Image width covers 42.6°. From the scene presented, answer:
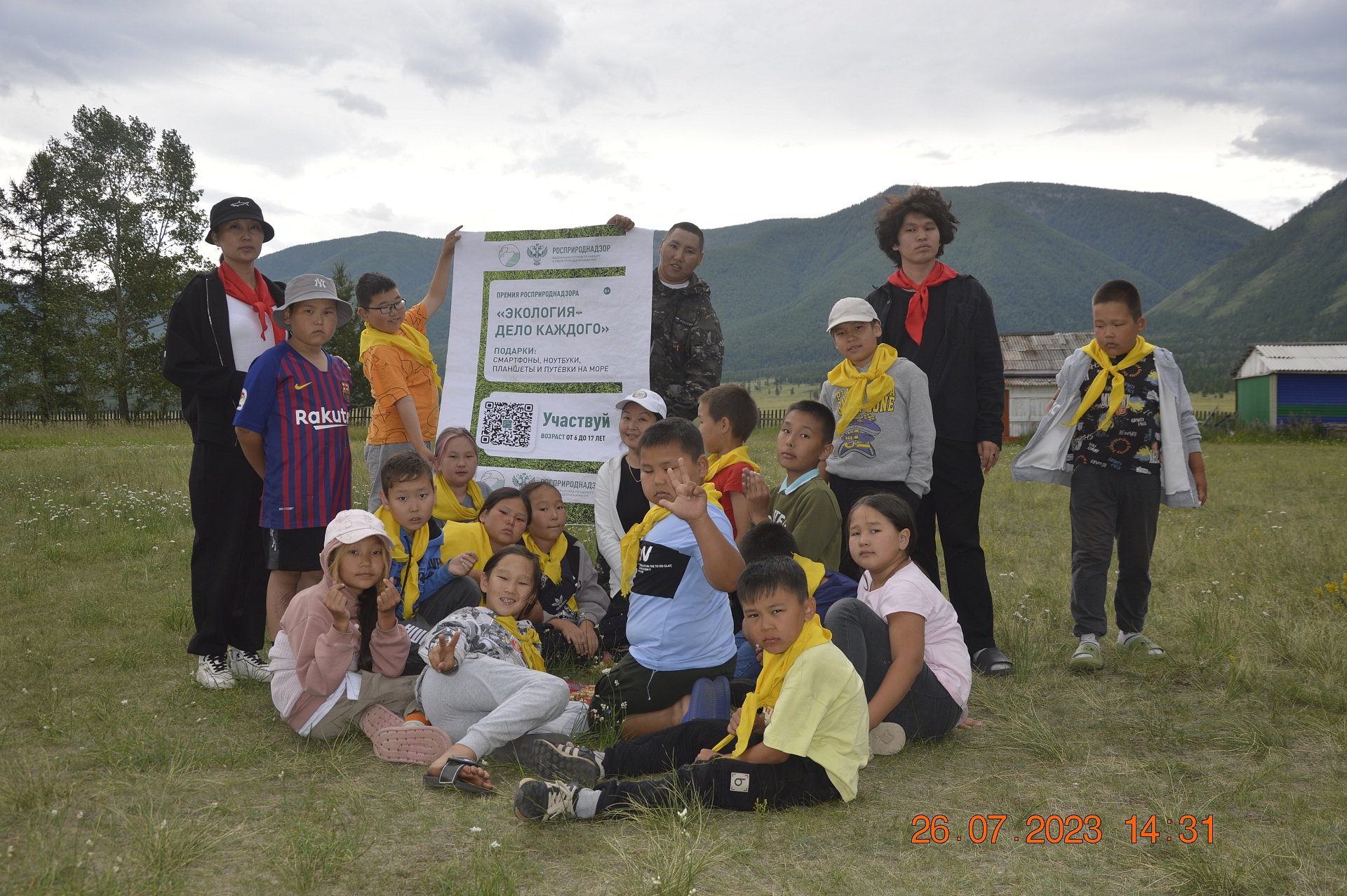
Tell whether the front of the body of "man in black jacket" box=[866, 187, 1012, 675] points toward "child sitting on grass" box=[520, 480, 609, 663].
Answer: no

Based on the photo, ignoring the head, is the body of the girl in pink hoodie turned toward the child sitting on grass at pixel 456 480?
no

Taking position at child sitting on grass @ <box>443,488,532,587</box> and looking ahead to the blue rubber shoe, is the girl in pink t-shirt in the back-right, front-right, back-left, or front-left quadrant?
front-left

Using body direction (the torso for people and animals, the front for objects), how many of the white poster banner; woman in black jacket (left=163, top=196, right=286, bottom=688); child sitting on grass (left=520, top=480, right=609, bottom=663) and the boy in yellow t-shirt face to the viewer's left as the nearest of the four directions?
1

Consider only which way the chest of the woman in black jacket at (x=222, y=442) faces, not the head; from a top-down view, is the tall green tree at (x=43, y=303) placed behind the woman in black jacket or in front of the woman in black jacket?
behind

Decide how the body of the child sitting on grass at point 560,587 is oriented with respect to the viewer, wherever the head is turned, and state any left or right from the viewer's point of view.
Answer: facing the viewer

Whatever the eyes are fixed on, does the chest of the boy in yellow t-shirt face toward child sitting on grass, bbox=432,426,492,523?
no

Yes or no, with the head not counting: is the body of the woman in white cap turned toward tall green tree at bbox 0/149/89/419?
no

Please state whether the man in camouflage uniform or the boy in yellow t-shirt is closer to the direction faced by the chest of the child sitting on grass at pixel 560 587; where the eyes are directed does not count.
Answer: the boy in yellow t-shirt

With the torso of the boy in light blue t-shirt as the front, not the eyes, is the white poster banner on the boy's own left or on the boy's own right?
on the boy's own right

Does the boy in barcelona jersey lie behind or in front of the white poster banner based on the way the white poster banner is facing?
in front

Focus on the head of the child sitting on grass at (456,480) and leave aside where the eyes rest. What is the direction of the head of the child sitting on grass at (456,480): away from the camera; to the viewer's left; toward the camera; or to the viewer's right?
toward the camera

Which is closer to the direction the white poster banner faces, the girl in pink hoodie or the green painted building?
the girl in pink hoodie
